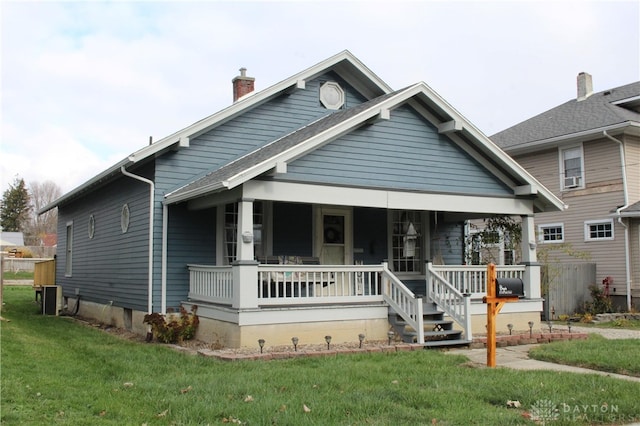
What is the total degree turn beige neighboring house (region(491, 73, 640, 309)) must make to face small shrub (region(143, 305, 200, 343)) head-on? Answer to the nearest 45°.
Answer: approximately 90° to its right

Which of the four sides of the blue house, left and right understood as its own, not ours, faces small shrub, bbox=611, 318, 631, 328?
left

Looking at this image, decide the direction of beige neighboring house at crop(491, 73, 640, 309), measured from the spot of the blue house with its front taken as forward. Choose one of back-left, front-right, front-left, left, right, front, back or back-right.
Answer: left

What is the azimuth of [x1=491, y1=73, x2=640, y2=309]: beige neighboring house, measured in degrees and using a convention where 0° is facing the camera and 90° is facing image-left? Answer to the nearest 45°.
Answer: approximately 315°

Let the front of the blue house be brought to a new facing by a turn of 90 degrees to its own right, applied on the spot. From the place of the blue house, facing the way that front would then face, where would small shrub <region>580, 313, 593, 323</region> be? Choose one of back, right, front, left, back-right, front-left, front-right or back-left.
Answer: back

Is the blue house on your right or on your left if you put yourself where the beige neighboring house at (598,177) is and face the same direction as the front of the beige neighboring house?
on your right

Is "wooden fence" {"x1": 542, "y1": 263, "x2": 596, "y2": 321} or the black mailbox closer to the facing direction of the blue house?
the black mailbox

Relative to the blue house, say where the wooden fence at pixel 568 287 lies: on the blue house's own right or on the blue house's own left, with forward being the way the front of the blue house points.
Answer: on the blue house's own left

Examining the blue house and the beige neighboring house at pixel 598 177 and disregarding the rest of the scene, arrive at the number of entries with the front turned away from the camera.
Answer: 0

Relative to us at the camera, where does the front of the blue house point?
facing the viewer and to the right of the viewer

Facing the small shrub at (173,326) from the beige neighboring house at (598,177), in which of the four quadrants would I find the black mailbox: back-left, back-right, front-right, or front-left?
front-left

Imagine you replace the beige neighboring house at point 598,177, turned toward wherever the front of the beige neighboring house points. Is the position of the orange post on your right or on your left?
on your right

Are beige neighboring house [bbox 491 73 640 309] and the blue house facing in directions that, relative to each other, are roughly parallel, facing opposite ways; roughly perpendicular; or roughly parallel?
roughly parallel
